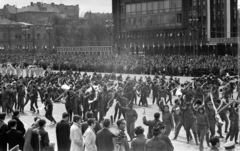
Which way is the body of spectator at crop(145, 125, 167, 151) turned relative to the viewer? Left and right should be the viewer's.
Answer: facing away from the viewer

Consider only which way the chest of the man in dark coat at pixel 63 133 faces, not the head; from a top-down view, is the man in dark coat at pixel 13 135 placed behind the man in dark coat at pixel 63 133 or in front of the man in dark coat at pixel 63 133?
behind

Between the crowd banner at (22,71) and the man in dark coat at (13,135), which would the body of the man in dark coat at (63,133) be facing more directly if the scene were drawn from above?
the crowd banner

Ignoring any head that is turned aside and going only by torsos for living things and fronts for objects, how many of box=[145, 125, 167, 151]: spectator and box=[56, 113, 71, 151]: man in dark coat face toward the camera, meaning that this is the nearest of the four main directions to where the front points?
0

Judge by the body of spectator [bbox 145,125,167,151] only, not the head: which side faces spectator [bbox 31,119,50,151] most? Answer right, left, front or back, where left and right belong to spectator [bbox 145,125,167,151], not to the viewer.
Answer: left

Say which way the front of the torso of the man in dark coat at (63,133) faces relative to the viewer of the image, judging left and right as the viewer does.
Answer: facing away from the viewer and to the right of the viewer

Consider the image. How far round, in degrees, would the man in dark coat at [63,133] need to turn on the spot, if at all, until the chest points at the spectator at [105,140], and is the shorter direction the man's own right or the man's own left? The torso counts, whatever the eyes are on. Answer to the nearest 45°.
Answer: approximately 90° to the man's own right
